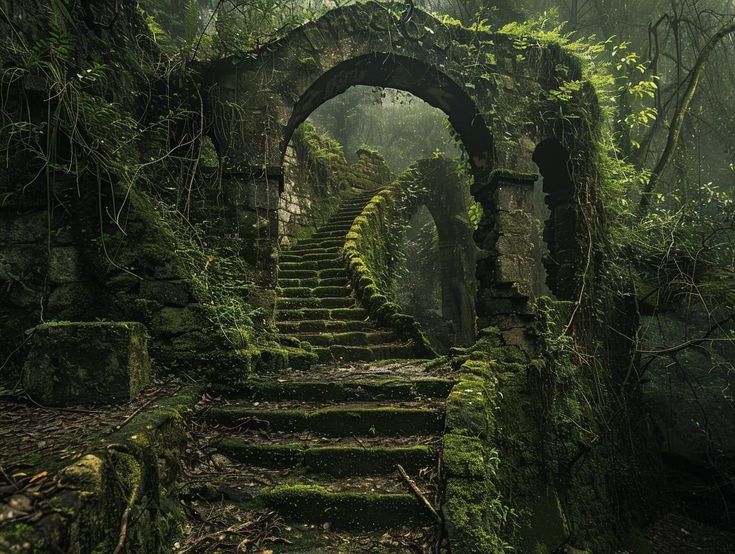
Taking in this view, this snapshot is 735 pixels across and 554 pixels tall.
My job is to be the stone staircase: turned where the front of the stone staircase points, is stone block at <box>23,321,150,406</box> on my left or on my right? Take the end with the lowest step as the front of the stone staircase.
on my right

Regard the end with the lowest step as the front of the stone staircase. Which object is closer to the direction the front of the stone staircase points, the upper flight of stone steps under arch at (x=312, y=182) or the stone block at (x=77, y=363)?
the stone block

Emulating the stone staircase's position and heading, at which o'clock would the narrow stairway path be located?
The narrow stairway path is roughly at 6 o'clock from the stone staircase.

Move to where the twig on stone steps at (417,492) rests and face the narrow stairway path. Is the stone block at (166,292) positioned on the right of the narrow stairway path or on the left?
left

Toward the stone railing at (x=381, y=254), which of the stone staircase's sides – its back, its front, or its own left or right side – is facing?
back

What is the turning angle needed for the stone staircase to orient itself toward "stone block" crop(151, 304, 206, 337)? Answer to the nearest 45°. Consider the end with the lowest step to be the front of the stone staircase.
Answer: approximately 135° to its right

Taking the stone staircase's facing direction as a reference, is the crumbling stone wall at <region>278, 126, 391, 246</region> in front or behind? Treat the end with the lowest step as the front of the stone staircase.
behind

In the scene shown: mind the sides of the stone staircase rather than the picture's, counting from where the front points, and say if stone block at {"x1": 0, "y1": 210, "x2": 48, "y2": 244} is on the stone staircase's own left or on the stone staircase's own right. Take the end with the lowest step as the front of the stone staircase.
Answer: on the stone staircase's own right

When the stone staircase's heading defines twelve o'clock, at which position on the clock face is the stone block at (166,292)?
The stone block is roughly at 4 o'clock from the stone staircase.

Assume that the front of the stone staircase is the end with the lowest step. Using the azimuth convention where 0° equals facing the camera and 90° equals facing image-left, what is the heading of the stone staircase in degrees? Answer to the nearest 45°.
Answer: approximately 0°
